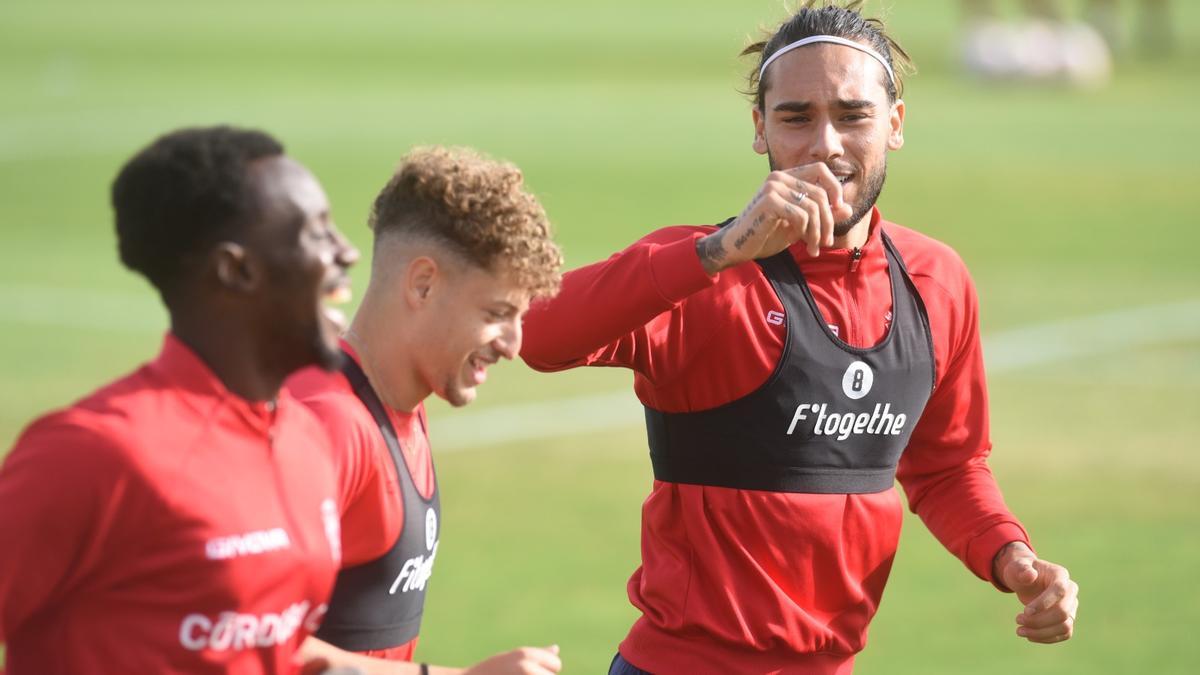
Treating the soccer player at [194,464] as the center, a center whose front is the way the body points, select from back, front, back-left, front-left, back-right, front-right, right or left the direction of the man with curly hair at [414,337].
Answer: left

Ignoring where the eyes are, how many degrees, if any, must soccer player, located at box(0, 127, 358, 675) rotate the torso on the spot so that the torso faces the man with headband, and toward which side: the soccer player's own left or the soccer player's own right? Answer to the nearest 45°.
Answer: approximately 90° to the soccer player's own left

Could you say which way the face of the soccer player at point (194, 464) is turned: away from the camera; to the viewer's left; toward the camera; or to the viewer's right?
to the viewer's right

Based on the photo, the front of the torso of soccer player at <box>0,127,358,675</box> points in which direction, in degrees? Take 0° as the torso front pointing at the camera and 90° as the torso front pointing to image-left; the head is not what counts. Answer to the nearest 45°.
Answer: approximately 315°
